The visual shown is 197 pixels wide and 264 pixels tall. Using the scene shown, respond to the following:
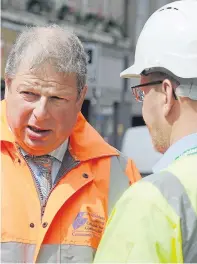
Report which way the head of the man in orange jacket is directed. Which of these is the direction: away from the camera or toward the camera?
toward the camera

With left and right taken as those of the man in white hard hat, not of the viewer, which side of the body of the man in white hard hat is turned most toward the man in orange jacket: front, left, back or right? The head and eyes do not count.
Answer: front

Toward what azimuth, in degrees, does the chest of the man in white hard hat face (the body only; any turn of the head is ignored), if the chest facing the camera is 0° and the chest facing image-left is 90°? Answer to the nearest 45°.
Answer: approximately 135°
